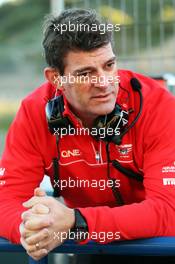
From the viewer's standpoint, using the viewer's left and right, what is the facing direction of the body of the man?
facing the viewer
